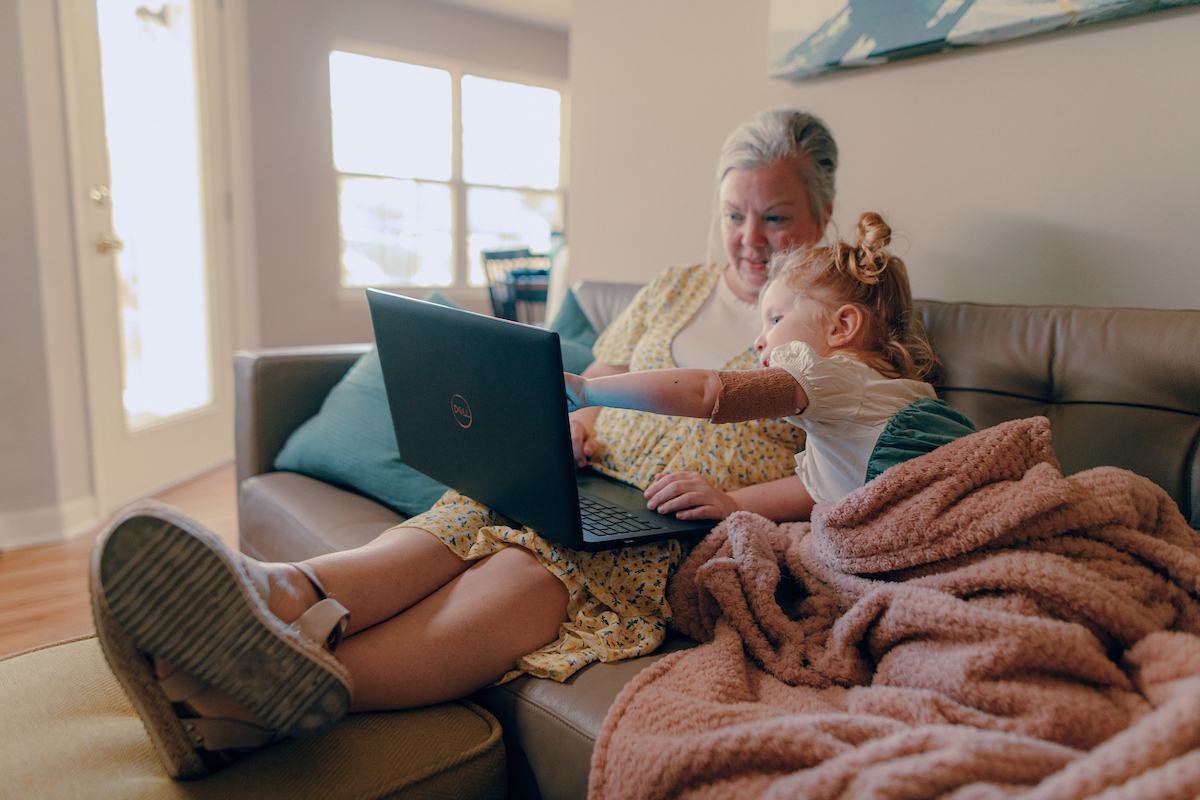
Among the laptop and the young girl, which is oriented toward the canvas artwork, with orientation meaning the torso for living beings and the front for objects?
the laptop

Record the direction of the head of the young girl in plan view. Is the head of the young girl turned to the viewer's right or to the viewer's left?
to the viewer's left

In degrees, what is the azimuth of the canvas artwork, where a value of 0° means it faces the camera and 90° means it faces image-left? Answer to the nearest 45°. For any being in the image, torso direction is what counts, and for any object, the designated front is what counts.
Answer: approximately 45°

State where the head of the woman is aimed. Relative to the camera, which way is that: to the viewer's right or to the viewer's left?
to the viewer's left

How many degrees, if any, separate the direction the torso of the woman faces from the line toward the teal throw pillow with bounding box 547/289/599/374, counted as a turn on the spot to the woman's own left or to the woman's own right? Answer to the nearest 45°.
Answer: approximately 135° to the woman's own right

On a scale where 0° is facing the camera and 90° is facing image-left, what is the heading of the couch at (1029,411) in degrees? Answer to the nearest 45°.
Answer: approximately 45°

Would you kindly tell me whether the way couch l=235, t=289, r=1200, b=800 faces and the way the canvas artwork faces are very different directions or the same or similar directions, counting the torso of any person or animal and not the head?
same or similar directions

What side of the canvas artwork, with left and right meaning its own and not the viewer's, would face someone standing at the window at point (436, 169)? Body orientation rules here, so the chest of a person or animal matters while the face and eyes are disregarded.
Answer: right

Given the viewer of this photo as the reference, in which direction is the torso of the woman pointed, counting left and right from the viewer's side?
facing the viewer and to the left of the viewer

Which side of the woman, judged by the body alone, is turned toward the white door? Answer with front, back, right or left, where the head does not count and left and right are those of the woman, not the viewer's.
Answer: right

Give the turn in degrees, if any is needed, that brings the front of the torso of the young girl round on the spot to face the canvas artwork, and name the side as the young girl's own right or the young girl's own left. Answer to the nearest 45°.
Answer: approximately 90° to the young girl's own right

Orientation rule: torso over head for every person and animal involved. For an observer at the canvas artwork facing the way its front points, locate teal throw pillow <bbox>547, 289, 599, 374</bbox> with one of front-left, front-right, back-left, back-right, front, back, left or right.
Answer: front-right

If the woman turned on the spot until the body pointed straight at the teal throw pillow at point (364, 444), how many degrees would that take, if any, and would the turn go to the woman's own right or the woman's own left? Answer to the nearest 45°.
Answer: approximately 135° to the woman's own right

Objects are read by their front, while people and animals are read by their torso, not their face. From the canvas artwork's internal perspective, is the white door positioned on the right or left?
on its right

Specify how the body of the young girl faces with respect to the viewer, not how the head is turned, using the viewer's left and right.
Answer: facing to the left of the viewer

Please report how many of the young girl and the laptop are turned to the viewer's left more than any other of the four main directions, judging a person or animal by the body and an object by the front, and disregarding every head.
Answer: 1

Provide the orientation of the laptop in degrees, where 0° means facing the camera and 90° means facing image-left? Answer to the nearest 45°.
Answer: approximately 225°
